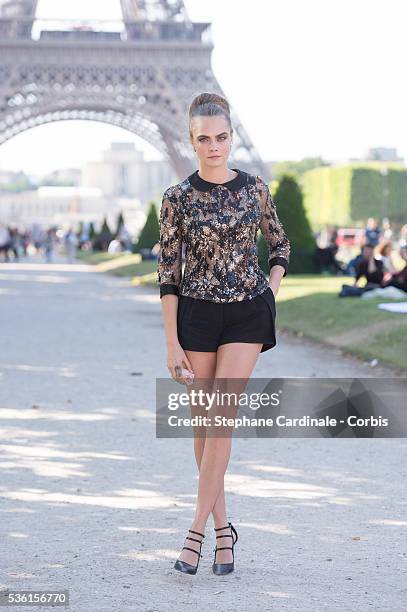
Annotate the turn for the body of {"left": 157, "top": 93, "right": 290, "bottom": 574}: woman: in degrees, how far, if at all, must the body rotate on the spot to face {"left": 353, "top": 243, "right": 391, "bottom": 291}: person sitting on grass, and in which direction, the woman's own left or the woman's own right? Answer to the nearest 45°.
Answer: approximately 180°

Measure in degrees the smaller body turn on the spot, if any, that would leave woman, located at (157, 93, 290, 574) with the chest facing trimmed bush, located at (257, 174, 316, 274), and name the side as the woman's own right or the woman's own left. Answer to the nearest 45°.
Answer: approximately 180°

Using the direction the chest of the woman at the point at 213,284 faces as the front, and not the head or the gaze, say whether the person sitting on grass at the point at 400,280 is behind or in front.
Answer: behind

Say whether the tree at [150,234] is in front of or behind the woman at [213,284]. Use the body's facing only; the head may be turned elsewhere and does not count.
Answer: behind

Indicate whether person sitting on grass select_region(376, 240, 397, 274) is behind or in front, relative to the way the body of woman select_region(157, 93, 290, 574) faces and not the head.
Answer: behind

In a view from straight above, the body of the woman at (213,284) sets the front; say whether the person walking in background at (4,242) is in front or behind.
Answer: behind

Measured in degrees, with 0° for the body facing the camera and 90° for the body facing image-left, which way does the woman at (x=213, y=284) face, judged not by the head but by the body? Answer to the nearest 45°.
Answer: approximately 0°
